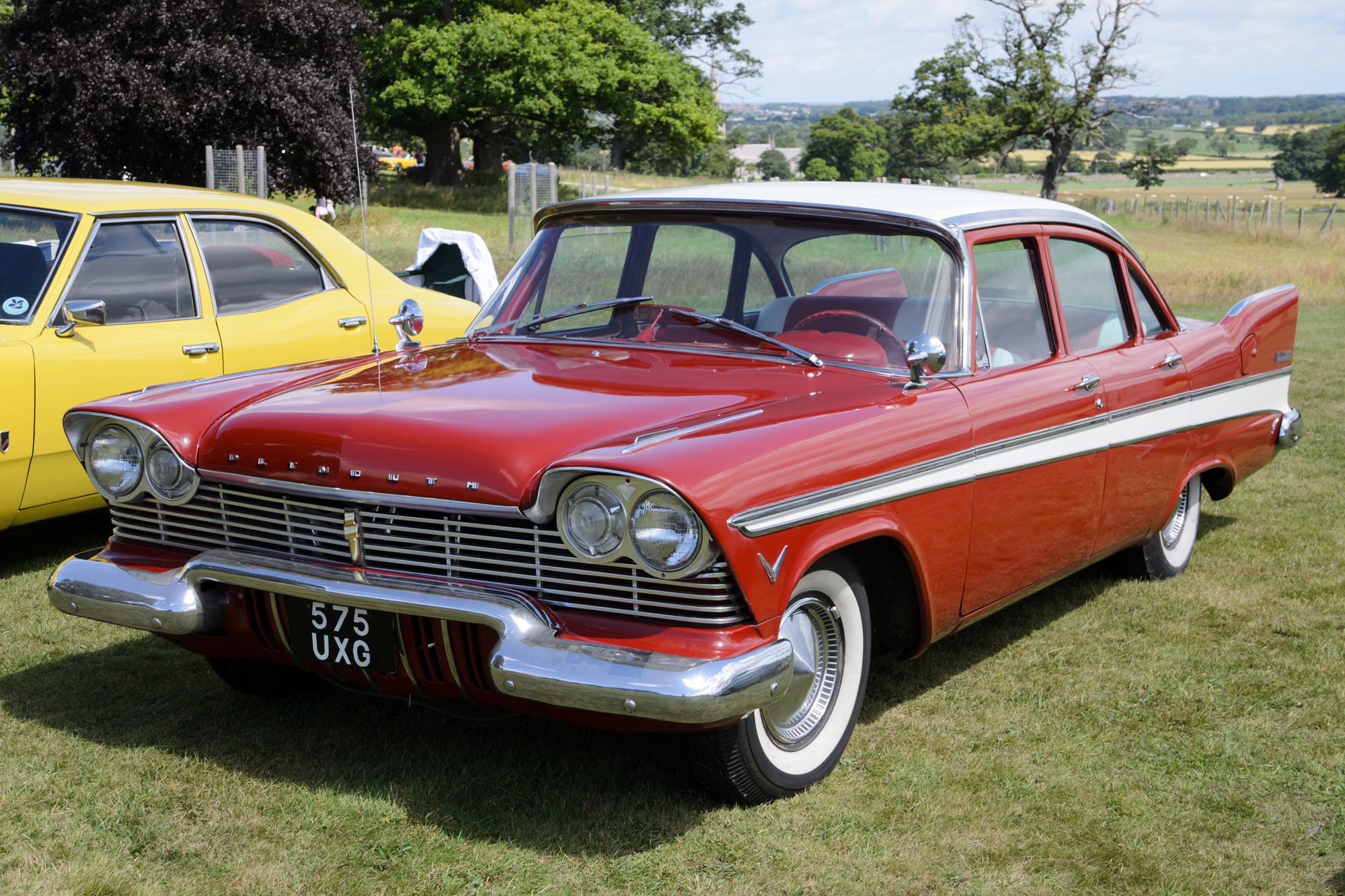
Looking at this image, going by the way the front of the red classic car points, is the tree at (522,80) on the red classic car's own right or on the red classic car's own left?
on the red classic car's own right

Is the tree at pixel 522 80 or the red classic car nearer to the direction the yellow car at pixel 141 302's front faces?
the red classic car

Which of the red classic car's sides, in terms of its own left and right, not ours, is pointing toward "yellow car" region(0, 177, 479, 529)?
right

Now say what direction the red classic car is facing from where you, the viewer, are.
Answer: facing the viewer and to the left of the viewer

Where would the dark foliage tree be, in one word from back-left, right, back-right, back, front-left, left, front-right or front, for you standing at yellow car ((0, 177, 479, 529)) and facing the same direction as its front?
back-right

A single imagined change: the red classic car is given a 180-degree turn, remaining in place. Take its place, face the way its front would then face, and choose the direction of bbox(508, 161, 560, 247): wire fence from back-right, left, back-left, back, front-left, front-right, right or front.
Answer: front-left

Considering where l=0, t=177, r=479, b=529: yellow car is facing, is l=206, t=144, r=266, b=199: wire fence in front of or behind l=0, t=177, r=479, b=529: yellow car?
behind

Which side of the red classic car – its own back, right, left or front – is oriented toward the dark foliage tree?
right

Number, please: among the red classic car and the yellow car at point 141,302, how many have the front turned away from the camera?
0

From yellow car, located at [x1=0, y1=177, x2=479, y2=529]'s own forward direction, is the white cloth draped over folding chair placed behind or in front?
behind

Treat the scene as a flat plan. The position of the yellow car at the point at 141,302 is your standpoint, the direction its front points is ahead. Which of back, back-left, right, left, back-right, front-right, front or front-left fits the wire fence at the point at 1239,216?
back
